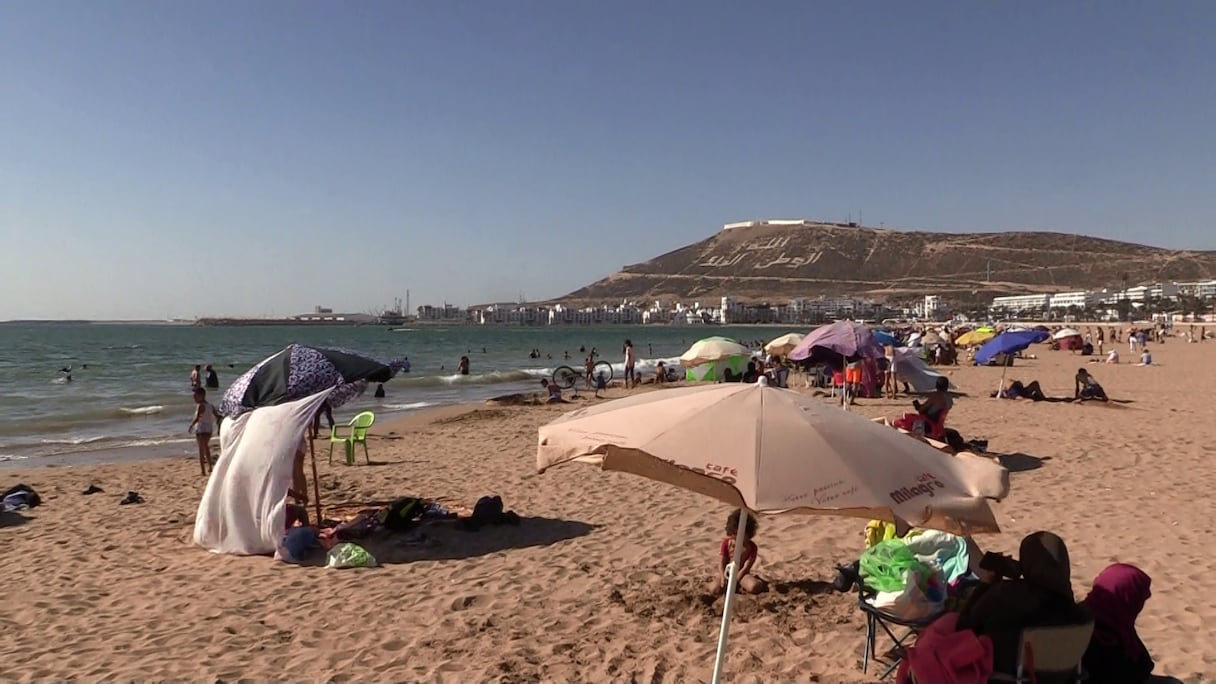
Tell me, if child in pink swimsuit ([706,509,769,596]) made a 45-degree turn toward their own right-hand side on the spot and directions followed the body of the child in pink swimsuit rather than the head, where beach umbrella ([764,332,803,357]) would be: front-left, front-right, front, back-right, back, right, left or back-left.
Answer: back-right

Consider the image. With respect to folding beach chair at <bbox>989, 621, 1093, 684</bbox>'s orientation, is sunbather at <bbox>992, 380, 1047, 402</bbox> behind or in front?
in front

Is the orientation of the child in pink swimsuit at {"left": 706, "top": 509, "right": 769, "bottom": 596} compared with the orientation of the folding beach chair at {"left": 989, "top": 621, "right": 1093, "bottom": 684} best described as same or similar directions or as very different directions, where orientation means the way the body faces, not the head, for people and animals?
very different directions

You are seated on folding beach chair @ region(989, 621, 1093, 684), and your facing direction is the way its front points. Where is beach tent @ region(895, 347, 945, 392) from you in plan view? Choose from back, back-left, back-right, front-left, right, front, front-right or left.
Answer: front-right

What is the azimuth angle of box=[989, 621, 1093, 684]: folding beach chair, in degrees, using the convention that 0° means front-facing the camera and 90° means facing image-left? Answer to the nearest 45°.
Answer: approximately 135°

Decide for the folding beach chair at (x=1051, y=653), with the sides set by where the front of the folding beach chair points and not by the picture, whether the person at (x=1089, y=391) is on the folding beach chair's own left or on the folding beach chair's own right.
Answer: on the folding beach chair's own right

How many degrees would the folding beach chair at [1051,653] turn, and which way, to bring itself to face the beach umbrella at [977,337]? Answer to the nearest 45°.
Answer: approximately 45° to its right

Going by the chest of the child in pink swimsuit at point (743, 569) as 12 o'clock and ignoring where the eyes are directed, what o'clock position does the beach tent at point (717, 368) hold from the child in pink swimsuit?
The beach tent is roughly at 6 o'clock from the child in pink swimsuit.

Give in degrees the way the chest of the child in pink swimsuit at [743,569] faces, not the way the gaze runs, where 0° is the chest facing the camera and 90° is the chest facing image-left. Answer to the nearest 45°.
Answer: approximately 0°

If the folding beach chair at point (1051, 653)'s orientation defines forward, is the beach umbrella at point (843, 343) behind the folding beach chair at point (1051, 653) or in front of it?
in front

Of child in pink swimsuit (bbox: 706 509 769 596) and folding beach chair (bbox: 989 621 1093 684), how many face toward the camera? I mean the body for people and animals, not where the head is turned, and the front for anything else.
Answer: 1

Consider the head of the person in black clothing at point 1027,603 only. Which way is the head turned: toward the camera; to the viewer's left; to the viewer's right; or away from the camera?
away from the camera
